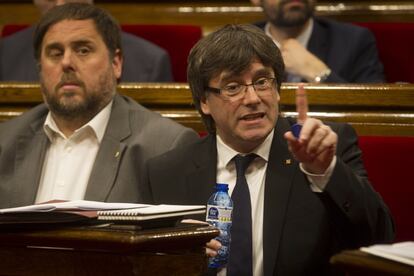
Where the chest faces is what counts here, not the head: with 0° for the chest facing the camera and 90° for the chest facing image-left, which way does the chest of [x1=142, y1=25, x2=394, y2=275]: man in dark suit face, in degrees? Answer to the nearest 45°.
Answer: approximately 0°

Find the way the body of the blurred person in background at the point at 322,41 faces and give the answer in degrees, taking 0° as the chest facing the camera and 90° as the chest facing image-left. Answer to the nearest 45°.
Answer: approximately 0°

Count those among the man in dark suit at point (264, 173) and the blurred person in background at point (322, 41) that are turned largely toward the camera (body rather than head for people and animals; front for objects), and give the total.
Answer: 2

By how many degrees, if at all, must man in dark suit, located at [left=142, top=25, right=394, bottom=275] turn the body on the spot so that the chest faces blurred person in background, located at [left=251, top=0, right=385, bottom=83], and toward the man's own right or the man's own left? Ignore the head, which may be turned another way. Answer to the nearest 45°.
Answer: approximately 180°

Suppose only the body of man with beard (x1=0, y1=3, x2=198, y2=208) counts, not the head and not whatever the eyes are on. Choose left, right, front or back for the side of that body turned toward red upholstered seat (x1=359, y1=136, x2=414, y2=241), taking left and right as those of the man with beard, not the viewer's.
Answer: left

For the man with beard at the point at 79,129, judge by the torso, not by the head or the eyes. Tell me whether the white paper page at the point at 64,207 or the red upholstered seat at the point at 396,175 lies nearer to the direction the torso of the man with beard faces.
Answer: the white paper page

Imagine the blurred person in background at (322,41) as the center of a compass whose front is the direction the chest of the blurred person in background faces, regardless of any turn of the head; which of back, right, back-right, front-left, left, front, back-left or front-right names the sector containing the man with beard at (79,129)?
front-right
